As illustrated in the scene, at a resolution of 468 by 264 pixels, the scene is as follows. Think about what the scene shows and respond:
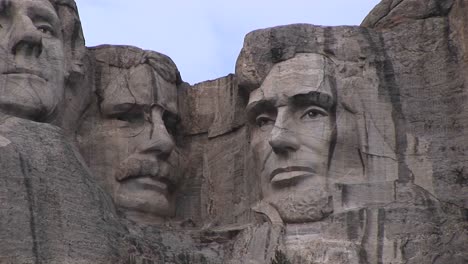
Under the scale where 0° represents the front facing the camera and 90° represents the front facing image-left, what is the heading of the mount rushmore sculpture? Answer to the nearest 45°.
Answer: approximately 0°
